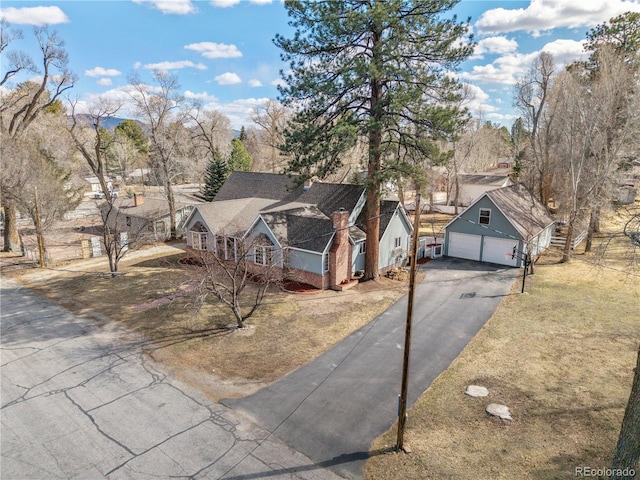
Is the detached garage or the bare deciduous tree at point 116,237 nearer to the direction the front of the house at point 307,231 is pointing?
the bare deciduous tree

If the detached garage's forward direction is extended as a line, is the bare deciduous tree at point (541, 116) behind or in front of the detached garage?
behind

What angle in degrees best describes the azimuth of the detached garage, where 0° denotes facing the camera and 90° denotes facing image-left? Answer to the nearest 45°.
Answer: approximately 45°

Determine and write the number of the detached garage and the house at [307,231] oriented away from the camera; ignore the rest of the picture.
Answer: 0

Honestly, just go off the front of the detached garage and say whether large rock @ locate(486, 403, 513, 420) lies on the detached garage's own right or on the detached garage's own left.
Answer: on the detached garage's own left

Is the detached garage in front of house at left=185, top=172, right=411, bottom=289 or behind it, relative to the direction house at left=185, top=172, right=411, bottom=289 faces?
behind

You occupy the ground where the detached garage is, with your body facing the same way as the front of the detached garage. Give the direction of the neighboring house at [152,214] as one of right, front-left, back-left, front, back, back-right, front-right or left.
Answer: front-right

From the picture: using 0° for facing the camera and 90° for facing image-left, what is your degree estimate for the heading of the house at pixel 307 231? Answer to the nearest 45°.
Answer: approximately 45°

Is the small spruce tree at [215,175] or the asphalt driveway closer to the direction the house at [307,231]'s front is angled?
the asphalt driveway

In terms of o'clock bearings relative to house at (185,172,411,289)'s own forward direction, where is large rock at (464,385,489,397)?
The large rock is roughly at 10 o'clock from the house.

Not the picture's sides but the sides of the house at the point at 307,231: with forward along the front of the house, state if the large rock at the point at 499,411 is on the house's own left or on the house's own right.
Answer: on the house's own left

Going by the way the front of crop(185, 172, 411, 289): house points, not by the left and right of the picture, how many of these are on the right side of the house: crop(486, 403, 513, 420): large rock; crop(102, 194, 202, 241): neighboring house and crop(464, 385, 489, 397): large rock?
1
